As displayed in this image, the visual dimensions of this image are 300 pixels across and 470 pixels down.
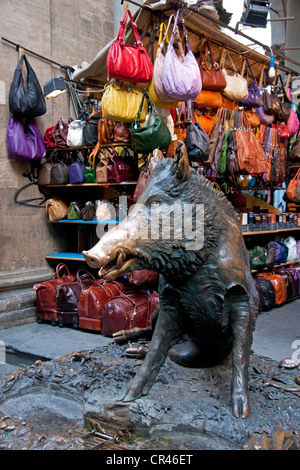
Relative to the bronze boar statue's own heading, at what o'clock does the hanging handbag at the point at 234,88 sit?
The hanging handbag is roughly at 5 o'clock from the bronze boar statue.

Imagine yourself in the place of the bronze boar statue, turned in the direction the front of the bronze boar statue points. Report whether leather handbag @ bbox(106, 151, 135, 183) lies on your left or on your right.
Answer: on your right

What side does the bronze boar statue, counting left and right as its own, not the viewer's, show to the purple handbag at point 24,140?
right

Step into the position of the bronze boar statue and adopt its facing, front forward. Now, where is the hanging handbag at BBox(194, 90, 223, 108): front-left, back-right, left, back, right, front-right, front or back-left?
back-right

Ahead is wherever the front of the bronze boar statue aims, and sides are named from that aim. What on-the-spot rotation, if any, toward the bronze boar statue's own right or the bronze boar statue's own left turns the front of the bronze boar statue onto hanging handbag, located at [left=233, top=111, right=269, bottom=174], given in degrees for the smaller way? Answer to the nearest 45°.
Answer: approximately 135° to the bronze boar statue's own right

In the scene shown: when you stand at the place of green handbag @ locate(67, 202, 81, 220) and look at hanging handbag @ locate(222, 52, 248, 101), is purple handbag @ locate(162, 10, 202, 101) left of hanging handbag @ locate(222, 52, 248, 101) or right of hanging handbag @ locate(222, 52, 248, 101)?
right

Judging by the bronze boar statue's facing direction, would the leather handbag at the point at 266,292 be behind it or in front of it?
behind

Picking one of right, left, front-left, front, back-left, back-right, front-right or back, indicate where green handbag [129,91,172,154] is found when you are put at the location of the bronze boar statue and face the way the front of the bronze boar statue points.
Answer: back-right

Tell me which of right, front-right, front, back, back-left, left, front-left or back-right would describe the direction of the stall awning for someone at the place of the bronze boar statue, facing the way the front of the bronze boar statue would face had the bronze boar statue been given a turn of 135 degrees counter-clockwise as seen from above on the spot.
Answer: left

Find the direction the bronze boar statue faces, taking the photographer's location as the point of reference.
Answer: facing the viewer and to the left of the viewer

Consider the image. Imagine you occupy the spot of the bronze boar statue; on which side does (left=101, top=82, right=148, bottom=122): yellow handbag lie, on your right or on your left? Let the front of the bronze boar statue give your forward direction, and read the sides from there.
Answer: on your right
